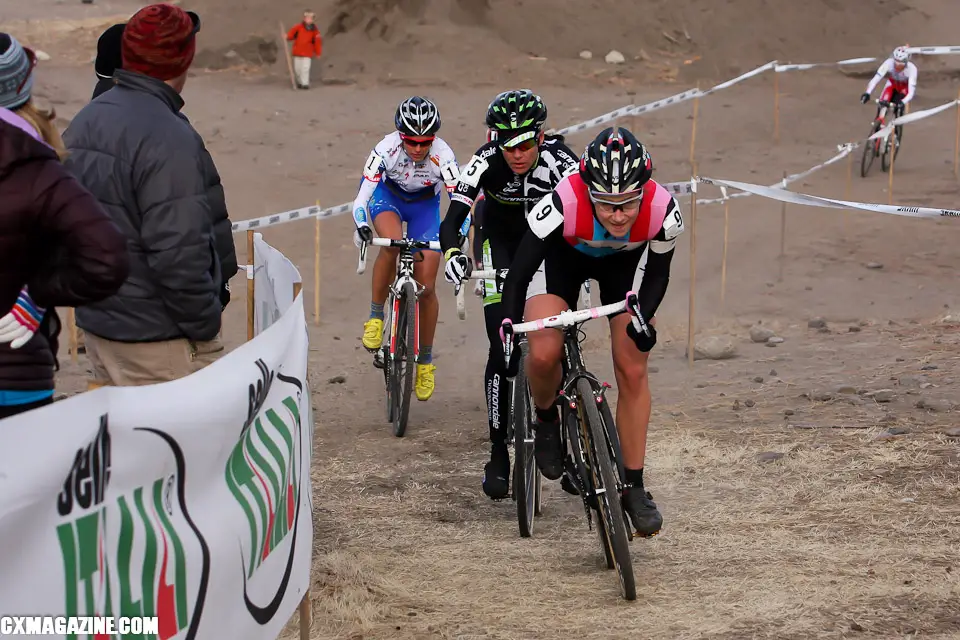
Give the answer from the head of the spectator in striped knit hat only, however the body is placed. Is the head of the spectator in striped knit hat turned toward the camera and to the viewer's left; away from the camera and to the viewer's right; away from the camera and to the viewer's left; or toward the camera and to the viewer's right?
away from the camera and to the viewer's right

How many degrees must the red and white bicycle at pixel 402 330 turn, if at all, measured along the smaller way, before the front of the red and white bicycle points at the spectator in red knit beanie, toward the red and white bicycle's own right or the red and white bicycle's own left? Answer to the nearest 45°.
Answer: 0° — it already faces them

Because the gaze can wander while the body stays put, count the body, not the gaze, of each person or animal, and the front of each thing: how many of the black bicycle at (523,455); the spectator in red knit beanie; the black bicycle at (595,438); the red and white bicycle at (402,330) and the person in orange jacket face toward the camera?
4

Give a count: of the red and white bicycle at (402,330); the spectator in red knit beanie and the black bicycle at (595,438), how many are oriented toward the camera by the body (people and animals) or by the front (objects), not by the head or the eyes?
2

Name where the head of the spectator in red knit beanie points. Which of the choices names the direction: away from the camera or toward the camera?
away from the camera

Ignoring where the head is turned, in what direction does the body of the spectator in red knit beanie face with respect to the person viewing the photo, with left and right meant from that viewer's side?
facing away from the viewer and to the right of the viewer

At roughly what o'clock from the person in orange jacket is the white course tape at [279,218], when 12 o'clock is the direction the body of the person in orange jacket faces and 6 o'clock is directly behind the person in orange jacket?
The white course tape is roughly at 12 o'clock from the person in orange jacket.

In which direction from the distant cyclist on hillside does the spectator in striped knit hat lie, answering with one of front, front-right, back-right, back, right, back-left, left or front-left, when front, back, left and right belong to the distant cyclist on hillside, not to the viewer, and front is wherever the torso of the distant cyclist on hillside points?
front-left

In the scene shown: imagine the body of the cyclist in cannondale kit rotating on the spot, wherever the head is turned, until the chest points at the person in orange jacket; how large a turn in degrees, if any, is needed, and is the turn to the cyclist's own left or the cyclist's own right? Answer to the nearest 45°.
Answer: approximately 180°

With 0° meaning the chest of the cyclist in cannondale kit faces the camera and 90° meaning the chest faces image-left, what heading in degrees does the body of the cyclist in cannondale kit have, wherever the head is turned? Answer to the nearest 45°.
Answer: approximately 0°

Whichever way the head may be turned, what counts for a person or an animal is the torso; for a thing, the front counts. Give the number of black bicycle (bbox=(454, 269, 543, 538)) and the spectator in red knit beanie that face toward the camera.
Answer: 1
